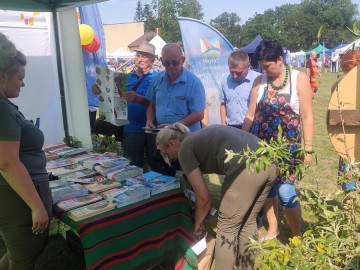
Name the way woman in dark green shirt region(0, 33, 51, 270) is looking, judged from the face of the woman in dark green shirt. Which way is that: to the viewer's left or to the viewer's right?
to the viewer's right

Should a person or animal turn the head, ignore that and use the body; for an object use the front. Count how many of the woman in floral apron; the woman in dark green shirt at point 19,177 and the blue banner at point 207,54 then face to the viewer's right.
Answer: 1

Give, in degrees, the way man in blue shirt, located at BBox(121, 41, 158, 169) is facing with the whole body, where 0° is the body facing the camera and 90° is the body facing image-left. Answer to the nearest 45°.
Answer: approximately 45°

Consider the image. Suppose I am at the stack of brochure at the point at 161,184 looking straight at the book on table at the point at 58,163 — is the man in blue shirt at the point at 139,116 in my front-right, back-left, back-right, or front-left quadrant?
front-right

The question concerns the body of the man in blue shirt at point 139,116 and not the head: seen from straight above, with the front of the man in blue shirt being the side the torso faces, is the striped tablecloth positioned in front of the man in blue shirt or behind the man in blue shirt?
in front

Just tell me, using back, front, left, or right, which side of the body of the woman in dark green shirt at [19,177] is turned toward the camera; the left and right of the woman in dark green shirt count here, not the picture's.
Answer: right

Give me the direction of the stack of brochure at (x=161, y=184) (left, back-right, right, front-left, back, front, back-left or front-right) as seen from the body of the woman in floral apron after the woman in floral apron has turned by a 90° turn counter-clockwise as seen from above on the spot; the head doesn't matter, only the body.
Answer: right

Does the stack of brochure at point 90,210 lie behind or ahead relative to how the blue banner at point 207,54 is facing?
ahead

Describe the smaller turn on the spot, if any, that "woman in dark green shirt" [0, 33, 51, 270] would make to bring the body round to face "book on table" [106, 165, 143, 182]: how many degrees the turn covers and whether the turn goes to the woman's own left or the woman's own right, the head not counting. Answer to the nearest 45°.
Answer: approximately 45° to the woman's own left

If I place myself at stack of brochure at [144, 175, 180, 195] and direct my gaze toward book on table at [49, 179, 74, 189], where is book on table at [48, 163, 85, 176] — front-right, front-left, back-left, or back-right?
front-right

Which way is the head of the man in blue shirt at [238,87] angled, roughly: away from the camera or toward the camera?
toward the camera

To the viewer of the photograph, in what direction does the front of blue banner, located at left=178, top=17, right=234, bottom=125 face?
facing the viewer

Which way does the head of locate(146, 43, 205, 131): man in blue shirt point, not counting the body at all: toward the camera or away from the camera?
toward the camera
